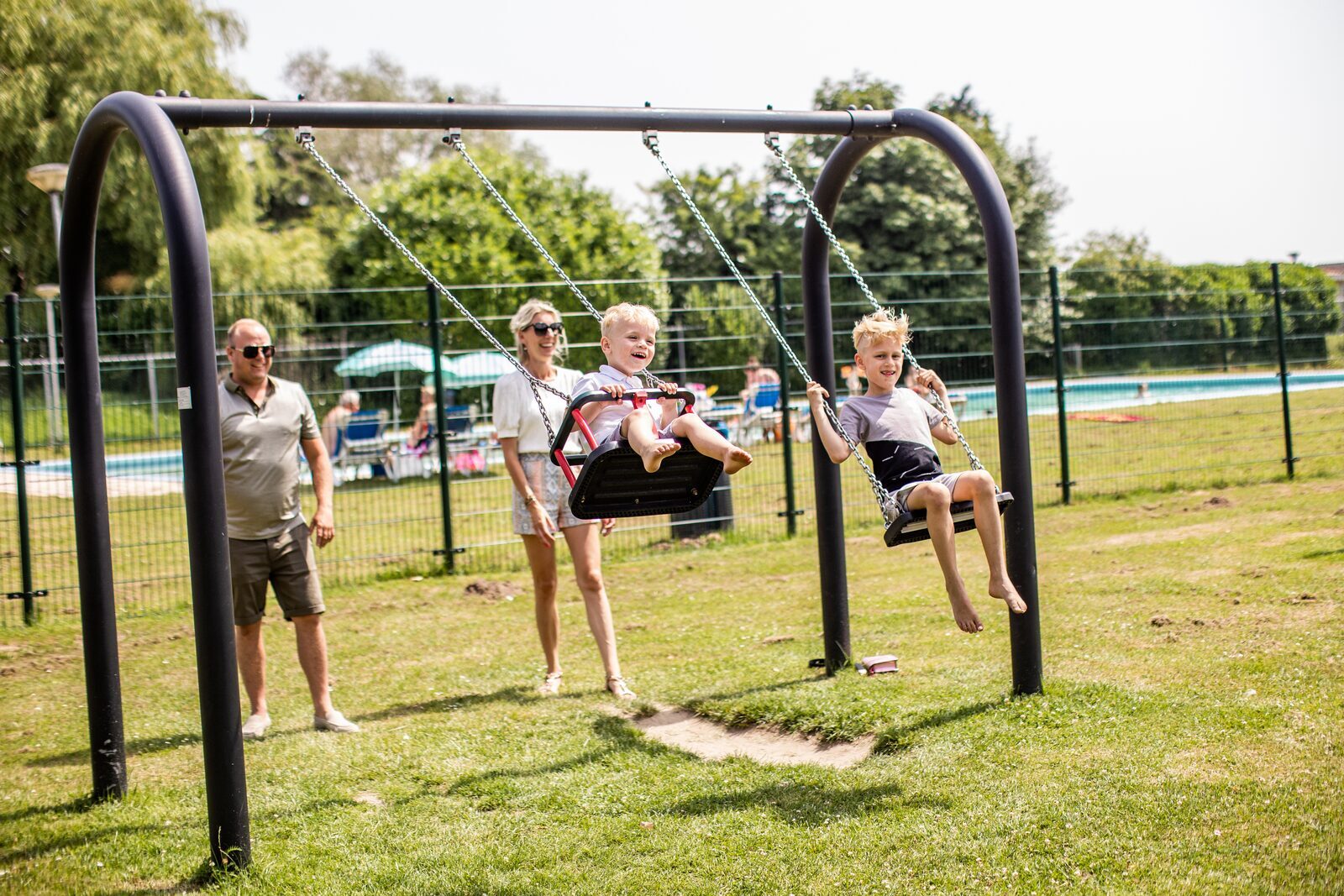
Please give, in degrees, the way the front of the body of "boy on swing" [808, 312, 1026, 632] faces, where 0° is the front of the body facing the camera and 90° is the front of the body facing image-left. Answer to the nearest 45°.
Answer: approximately 315°

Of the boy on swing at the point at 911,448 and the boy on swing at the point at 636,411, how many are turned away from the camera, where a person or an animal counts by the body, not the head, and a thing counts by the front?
0

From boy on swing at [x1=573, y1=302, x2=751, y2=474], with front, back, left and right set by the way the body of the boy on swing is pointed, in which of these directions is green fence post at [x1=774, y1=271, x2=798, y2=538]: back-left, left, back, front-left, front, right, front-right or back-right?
back-left

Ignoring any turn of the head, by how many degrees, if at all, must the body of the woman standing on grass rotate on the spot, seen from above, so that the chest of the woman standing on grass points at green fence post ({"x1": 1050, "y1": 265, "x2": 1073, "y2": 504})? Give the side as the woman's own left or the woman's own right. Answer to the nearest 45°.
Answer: approximately 90° to the woman's own left

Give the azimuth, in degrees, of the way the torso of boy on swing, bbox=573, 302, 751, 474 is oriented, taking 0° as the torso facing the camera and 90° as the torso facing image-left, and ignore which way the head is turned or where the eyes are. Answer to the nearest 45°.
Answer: approximately 315°

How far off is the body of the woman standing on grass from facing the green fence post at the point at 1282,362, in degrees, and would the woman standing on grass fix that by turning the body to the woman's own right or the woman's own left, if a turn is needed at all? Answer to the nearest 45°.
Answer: approximately 90° to the woman's own left

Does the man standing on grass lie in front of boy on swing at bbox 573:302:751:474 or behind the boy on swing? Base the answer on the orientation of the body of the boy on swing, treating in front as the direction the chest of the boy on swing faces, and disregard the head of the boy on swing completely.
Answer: behind

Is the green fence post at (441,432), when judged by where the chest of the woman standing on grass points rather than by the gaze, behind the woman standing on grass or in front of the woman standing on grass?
behind
